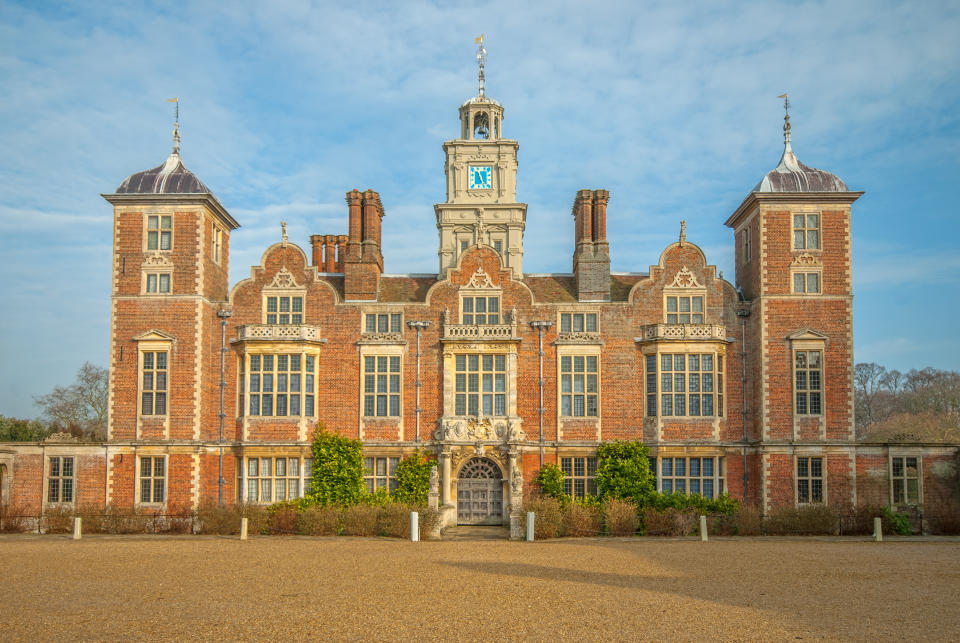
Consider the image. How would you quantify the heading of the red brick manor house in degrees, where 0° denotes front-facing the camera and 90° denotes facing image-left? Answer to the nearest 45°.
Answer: approximately 0°

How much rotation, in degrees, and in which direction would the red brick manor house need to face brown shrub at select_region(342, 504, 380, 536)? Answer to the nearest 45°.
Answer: approximately 45° to its right

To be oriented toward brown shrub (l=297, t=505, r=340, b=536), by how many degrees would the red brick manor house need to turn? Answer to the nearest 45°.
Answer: approximately 45° to its right

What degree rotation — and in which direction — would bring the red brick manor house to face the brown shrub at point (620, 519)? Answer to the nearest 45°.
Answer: approximately 45° to its left
